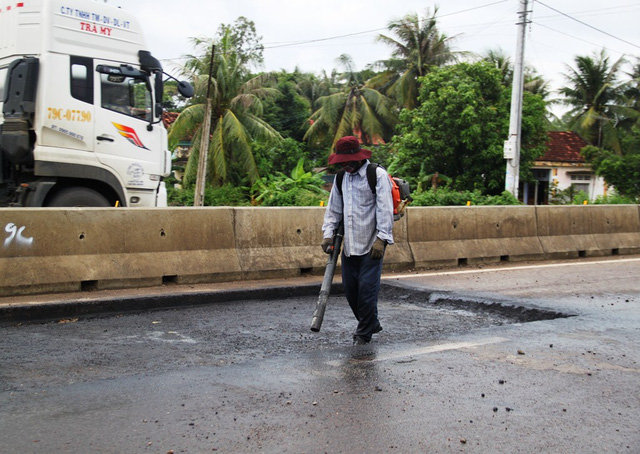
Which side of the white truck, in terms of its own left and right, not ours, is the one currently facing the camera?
right

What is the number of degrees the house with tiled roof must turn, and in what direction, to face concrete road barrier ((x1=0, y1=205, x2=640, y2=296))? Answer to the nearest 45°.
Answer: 0° — it already faces it

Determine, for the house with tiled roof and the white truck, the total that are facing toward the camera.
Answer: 1

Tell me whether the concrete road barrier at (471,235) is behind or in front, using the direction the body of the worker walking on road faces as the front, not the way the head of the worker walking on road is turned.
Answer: behind

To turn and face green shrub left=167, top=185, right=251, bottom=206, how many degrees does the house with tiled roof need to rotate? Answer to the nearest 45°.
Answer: approximately 45° to its right

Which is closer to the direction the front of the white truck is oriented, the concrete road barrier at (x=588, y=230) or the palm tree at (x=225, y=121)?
the concrete road barrier

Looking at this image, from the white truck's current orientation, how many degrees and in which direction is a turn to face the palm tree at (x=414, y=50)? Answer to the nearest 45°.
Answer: approximately 45° to its left

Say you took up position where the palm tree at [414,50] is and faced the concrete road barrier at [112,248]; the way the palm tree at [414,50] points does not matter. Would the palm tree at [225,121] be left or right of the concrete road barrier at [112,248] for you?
right

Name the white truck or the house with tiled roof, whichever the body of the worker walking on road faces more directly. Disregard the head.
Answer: the white truck

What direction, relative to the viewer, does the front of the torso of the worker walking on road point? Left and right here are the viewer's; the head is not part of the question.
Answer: facing the viewer and to the left of the viewer

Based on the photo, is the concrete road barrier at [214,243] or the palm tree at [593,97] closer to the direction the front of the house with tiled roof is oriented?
the concrete road barrier
